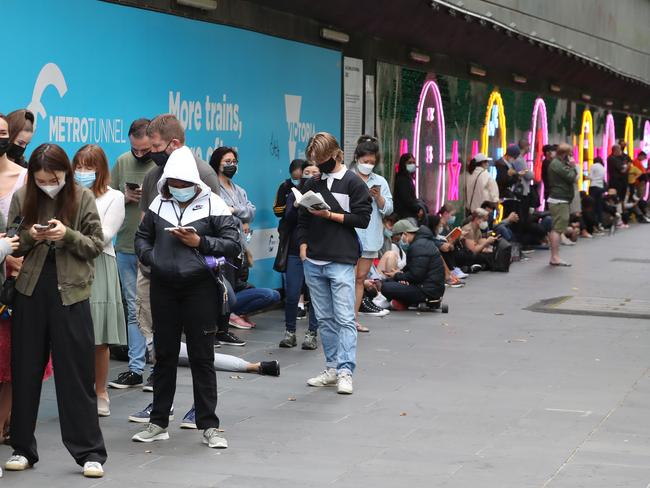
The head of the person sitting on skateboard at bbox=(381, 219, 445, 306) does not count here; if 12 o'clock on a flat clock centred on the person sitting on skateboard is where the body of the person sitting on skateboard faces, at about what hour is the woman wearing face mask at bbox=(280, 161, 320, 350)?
The woman wearing face mask is roughly at 10 o'clock from the person sitting on skateboard.

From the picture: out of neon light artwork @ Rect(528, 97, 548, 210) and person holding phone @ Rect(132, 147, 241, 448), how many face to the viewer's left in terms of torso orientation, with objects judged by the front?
0

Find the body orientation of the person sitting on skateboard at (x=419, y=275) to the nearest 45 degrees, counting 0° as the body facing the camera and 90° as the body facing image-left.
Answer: approximately 90°

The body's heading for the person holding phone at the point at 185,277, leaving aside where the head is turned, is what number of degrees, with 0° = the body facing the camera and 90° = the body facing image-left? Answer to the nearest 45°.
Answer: approximately 0°

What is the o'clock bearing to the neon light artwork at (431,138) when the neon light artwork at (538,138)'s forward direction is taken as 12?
the neon light artwork at (431,138) is roughly at 2 o'clock from the neon light artwork at (538,138).

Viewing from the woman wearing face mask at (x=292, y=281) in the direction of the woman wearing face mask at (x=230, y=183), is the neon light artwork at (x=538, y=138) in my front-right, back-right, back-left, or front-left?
back-right

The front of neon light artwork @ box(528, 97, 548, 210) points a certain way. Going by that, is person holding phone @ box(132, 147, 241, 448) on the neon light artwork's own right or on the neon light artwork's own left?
on the neon light artwork's own right

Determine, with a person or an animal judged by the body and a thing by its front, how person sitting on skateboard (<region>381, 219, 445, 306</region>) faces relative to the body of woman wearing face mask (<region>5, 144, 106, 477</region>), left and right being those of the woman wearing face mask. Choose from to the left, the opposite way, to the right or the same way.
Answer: to the right
